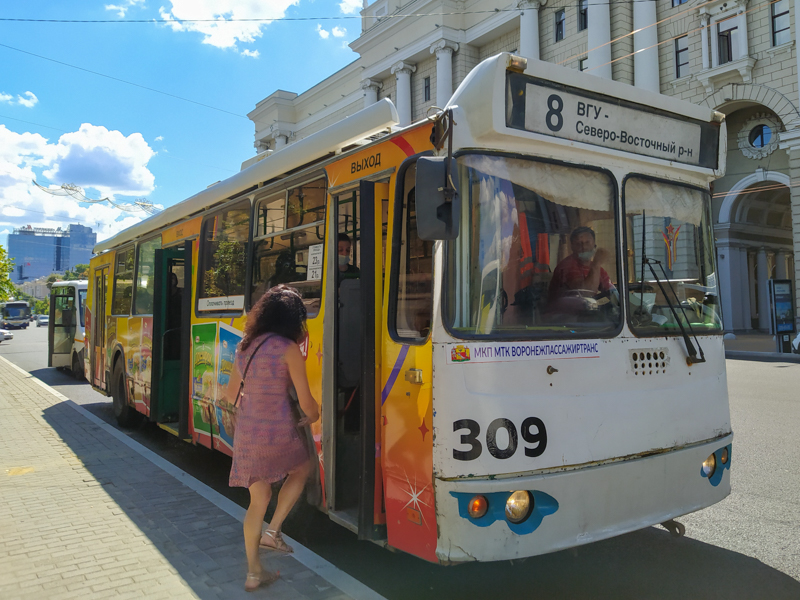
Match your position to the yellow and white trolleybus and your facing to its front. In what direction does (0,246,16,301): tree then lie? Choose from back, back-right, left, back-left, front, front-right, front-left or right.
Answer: back

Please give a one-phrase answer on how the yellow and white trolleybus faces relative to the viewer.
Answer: facing the viewer and to the right of the viewer
